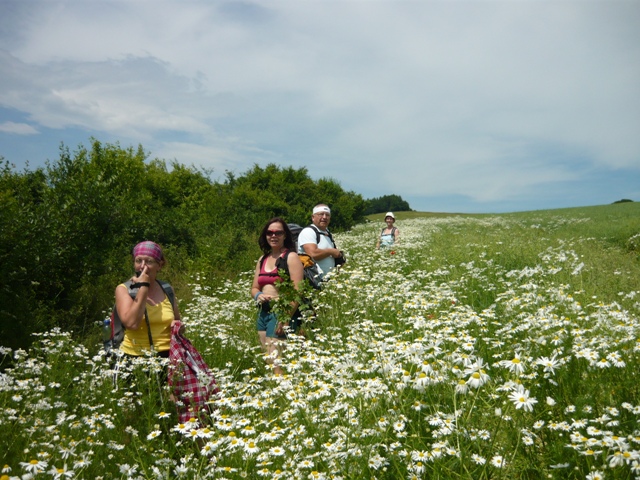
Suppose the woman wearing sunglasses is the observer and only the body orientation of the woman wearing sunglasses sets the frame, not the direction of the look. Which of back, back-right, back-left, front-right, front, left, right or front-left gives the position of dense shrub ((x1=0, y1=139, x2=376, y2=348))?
right

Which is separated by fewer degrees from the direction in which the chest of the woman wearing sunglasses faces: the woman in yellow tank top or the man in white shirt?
the woman in yellow tank top

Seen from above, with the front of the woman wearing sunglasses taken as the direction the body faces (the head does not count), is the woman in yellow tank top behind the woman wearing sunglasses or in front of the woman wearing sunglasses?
in front

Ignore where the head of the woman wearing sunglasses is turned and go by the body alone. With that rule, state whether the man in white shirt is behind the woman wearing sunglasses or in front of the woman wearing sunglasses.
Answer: behind

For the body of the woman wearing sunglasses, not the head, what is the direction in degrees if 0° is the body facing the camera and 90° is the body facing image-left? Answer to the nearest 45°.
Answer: approximately 45°

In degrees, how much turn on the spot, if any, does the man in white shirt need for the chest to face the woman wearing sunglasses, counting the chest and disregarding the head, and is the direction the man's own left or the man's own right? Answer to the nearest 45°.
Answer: approximately 45° to the man's own right

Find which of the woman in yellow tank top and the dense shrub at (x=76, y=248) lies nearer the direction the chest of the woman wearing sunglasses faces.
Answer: the woman in yellow tank top

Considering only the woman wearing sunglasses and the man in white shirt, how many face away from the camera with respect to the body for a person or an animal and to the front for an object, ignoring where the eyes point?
0

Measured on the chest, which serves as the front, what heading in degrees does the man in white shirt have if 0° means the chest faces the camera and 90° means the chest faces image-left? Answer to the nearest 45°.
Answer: approximately 315°

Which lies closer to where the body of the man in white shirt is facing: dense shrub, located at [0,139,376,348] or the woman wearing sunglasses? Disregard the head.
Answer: the woman wearing sunglasses
